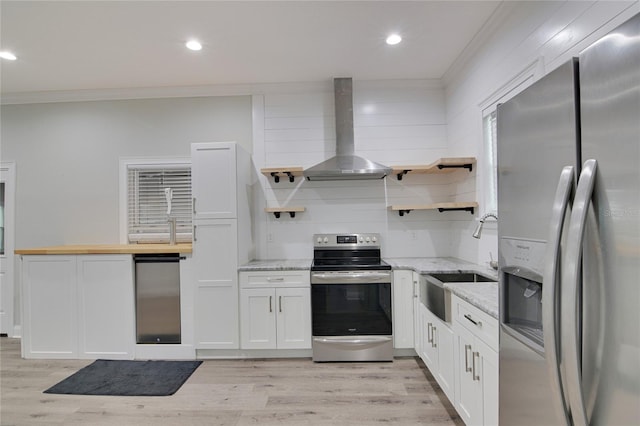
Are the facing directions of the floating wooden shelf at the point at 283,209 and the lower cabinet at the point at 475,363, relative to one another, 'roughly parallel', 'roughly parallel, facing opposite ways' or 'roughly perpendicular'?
roughly perpendicular

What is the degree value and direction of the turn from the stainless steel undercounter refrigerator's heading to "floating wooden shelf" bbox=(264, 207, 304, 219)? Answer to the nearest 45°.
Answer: approximately 90° to its left

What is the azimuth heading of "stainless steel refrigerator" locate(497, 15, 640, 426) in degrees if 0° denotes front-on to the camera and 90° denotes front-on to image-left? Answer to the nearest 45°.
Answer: approximately 45°

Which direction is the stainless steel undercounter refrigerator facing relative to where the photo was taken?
toward the camera

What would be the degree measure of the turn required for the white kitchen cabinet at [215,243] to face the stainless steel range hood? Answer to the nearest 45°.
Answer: approximately 90° to its left

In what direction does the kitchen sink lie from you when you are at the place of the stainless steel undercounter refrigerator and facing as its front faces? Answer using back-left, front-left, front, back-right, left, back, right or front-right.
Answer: front-left

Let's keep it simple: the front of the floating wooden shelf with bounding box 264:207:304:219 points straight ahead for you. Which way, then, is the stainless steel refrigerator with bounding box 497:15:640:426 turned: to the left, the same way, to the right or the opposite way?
to the right

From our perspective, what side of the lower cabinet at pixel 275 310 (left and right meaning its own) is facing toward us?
front

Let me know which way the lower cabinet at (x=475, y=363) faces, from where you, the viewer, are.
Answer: facing the viewer and to the left of the viewer

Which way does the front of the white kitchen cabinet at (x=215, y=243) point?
toward the camera
